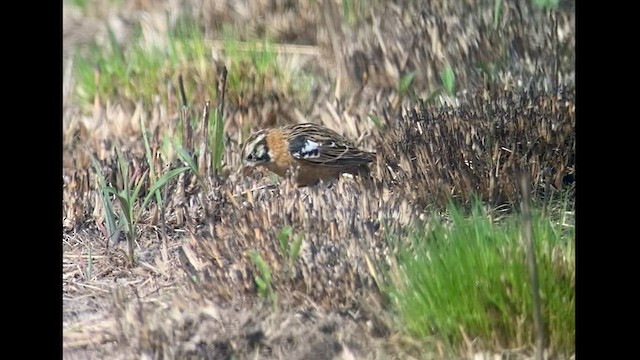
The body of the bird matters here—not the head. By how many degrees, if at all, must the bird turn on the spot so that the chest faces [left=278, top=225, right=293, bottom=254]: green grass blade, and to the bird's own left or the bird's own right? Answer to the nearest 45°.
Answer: approximately 90° to the bird's own left

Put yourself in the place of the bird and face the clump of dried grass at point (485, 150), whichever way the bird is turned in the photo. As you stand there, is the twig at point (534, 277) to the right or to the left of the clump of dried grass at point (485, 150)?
right

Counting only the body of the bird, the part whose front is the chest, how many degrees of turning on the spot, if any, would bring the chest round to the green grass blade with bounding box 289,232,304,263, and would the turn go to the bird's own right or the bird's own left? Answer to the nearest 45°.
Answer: approximately 90° to the bird's own left

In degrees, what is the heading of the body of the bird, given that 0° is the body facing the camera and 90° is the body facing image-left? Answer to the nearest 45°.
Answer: approximately 90°

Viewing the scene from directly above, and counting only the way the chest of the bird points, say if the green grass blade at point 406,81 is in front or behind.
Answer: behind

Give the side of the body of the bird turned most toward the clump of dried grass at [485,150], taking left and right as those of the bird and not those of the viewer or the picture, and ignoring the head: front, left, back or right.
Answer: back

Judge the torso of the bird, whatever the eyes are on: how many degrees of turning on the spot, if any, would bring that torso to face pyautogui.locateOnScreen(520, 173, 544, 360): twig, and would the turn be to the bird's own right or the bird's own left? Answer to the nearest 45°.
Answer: approximately 135° to the bird's own left

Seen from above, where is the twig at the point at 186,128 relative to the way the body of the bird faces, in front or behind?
in front

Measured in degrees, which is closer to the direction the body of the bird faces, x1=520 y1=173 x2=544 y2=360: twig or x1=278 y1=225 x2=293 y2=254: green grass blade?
the green grass blade

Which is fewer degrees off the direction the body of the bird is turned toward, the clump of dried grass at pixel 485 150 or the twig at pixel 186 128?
the twig
